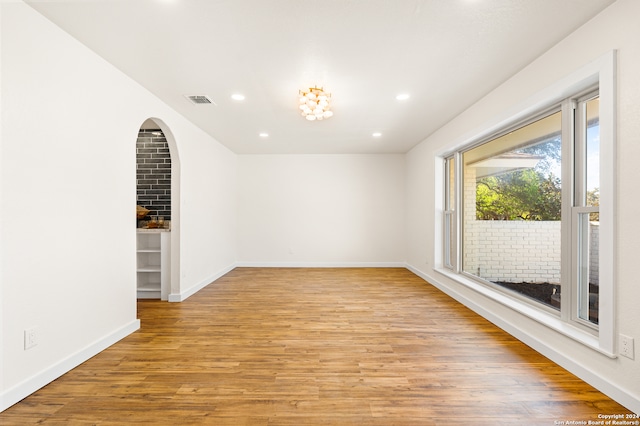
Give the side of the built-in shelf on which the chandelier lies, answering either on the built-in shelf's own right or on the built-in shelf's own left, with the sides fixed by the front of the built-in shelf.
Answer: on the built-in shelf's own left

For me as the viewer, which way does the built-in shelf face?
facing the viewer and to the left of the viewer

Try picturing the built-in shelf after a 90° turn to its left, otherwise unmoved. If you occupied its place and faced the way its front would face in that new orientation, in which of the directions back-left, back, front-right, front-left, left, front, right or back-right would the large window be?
front
